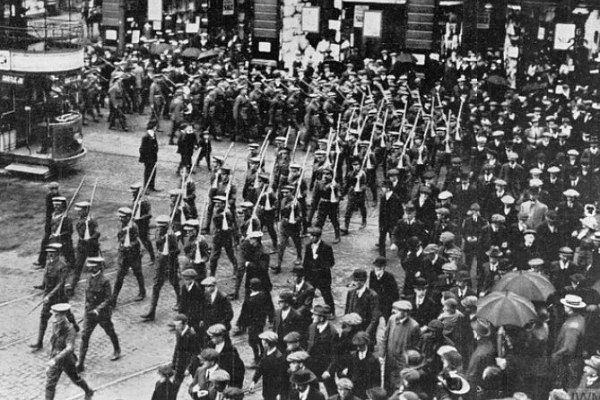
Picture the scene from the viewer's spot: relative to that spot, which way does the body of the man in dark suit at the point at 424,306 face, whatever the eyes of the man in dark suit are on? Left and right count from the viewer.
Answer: facing the viewer and to the left of the viewer

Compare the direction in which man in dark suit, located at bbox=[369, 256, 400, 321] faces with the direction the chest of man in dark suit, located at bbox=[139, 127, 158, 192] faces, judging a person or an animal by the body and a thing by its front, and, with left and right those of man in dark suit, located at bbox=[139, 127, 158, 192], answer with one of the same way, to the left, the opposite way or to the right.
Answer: to the right

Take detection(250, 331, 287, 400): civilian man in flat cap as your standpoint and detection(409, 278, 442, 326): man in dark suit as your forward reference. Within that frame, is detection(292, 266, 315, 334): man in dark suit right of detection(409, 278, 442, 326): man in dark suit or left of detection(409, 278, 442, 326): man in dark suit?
left

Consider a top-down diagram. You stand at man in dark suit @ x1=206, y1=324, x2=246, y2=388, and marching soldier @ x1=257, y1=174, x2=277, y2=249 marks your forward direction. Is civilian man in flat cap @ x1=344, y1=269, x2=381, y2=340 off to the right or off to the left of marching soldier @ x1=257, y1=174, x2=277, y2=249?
right

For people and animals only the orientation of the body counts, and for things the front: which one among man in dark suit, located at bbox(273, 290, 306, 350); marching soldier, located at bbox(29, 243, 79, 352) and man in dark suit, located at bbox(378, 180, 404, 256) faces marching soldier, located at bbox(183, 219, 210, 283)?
man in dark suit, located at bbox(378, 180, 404, 256)

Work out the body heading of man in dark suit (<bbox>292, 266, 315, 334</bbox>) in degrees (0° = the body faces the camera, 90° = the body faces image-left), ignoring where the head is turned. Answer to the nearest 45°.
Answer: approximately 45°

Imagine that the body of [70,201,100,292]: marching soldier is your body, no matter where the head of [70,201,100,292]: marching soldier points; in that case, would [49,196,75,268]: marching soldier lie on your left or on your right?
on your right

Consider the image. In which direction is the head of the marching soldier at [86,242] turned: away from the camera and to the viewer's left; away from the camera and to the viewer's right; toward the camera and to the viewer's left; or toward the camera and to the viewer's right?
toward the camera and to the viewer's left

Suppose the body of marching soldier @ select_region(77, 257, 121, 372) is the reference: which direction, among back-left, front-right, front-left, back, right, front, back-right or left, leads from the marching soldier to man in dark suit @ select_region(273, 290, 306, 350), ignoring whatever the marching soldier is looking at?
left

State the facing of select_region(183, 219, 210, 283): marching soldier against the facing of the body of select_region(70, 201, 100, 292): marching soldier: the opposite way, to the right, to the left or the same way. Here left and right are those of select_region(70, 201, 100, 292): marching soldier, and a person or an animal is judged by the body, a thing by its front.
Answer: the same way

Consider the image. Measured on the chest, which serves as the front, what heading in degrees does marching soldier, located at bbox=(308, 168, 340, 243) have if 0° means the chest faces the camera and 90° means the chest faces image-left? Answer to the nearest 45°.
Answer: approximately 45°

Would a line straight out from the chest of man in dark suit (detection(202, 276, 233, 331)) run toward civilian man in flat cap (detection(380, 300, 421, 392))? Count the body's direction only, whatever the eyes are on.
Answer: no

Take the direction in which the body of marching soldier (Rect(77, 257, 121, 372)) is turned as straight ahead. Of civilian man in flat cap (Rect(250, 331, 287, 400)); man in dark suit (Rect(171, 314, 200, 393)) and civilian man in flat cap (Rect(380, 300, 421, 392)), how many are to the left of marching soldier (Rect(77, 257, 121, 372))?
3

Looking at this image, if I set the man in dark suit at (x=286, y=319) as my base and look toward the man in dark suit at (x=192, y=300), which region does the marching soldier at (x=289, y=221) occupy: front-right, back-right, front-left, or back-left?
front-right

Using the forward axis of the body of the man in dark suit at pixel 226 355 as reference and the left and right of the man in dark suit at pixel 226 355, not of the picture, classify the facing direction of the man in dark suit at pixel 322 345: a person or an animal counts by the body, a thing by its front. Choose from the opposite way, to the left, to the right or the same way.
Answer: the same way

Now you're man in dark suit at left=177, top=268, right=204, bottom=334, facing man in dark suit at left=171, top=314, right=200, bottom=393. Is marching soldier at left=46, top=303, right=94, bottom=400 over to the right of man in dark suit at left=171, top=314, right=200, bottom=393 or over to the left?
right

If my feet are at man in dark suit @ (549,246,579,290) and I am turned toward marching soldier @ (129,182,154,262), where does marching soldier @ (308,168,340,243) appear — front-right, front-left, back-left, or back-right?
front-right
